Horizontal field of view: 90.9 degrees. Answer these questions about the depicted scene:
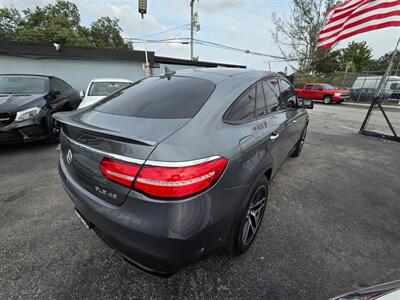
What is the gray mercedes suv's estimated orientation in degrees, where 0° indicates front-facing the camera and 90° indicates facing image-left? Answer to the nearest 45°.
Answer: approximately 225°

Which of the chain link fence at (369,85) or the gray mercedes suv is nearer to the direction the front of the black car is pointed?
the gray mercedes suv

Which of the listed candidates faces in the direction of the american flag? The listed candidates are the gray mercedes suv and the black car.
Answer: the gray mercedes suv

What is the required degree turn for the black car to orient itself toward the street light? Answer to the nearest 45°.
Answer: approximately 180°

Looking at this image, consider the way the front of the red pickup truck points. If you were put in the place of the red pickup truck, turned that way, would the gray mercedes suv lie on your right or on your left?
on your right

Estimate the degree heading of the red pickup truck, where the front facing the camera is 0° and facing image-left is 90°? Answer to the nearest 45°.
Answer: approximately 315°

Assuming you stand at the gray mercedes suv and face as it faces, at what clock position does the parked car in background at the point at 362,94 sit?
The parked car in background is roughly at 12 o'clock from the gray mercedes suv.

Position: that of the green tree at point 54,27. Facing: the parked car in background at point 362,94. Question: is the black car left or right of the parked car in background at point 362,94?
right

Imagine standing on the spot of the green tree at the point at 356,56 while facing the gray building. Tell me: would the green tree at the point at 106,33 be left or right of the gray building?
right

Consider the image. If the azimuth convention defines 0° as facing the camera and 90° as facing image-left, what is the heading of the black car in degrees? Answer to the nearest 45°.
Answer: approximately 45°

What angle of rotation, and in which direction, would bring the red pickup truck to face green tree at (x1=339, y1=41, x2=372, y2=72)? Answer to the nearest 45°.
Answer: approximately 135° to its left
